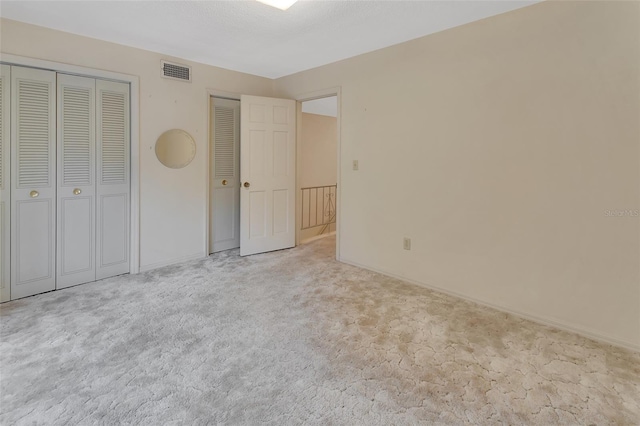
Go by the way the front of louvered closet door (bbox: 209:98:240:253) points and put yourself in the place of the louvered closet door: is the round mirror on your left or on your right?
on your right

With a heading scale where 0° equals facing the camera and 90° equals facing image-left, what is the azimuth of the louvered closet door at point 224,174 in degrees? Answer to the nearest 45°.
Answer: approximately 315°

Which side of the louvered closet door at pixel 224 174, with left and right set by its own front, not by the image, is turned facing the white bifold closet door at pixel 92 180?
right
